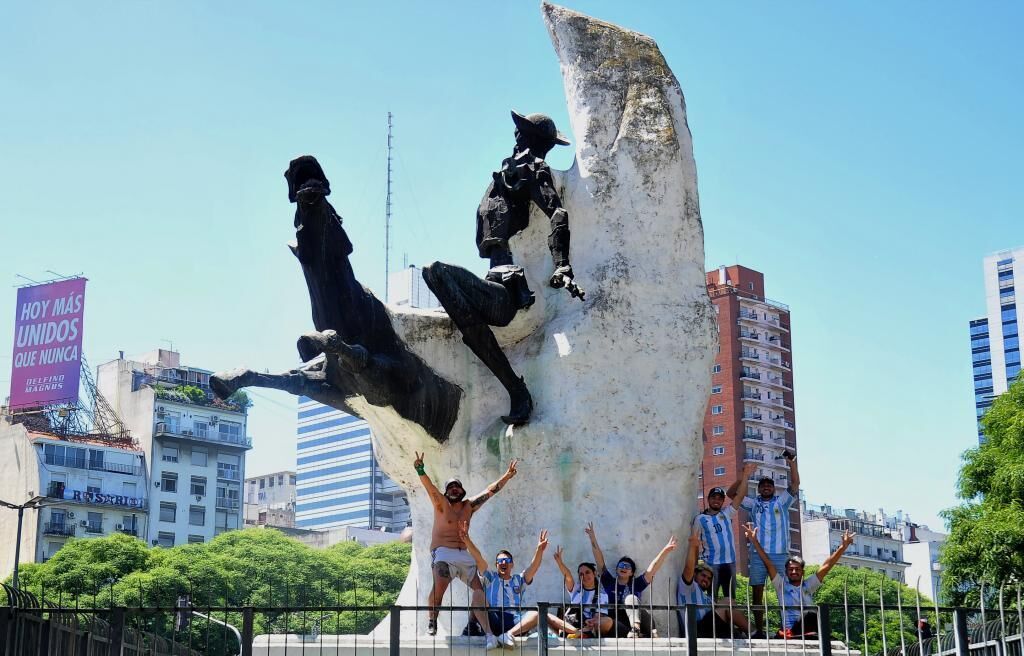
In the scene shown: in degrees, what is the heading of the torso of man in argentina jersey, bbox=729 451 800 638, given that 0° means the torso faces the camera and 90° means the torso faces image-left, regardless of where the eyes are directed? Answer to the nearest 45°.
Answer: approximately 0°

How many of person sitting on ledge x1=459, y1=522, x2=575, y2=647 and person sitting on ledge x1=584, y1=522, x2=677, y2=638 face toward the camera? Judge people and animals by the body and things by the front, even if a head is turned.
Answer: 2

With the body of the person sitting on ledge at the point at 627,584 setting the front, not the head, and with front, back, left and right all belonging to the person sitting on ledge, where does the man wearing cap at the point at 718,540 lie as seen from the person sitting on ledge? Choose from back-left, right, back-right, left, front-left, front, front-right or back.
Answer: back-left

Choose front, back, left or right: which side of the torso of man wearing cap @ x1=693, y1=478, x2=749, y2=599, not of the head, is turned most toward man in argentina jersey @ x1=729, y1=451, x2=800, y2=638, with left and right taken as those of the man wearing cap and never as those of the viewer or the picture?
left

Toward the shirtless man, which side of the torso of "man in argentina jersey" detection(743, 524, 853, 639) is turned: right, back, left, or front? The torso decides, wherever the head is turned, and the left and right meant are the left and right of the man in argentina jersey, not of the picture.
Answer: right

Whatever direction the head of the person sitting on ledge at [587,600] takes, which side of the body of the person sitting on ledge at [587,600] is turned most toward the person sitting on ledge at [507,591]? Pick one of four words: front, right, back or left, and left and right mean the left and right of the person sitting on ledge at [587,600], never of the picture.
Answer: right
